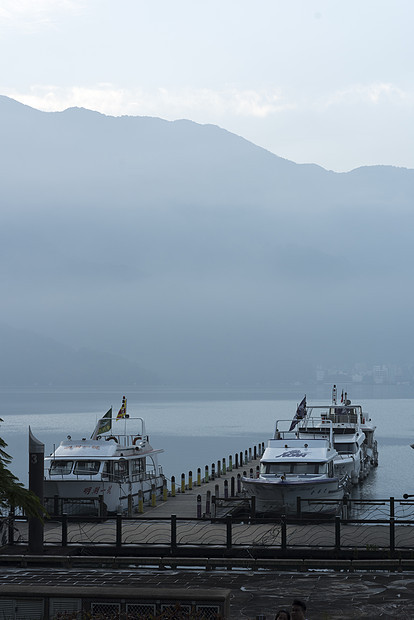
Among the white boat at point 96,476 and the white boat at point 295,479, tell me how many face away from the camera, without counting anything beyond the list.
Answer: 0

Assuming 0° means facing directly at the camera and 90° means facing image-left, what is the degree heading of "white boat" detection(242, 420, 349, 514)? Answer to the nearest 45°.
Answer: approximately 0°

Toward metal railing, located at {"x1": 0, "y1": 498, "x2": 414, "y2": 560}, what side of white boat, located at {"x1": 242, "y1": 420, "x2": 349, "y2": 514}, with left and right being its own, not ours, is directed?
front

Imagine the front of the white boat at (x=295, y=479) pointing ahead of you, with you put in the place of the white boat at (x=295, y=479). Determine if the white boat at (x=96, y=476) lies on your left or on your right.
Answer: on your right

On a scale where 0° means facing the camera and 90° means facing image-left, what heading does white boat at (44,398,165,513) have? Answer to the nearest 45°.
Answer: approximately 45°

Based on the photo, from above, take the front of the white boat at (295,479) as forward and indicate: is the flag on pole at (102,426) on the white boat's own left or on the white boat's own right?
on the white boat's own right
